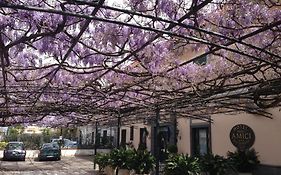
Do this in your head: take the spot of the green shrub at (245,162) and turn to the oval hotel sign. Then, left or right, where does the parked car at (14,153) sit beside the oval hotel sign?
left

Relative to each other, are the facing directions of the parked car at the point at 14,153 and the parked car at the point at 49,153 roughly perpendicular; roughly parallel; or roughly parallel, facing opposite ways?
roughly parallel
